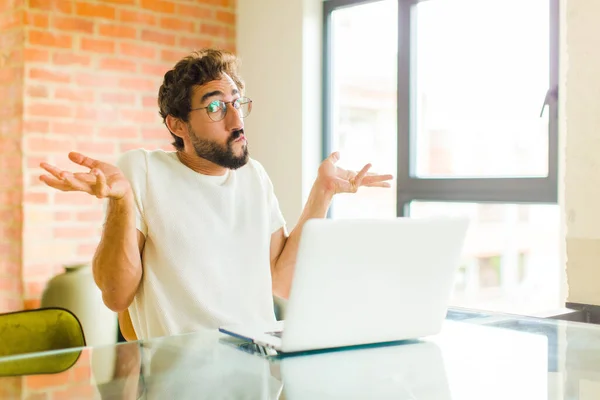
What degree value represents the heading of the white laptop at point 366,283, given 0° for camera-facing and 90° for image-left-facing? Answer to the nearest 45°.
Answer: approximately 135°

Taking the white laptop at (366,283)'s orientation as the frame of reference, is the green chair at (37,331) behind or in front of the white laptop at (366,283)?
in front

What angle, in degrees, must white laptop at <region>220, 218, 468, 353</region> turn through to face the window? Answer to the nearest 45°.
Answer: approximately 45° to its right
